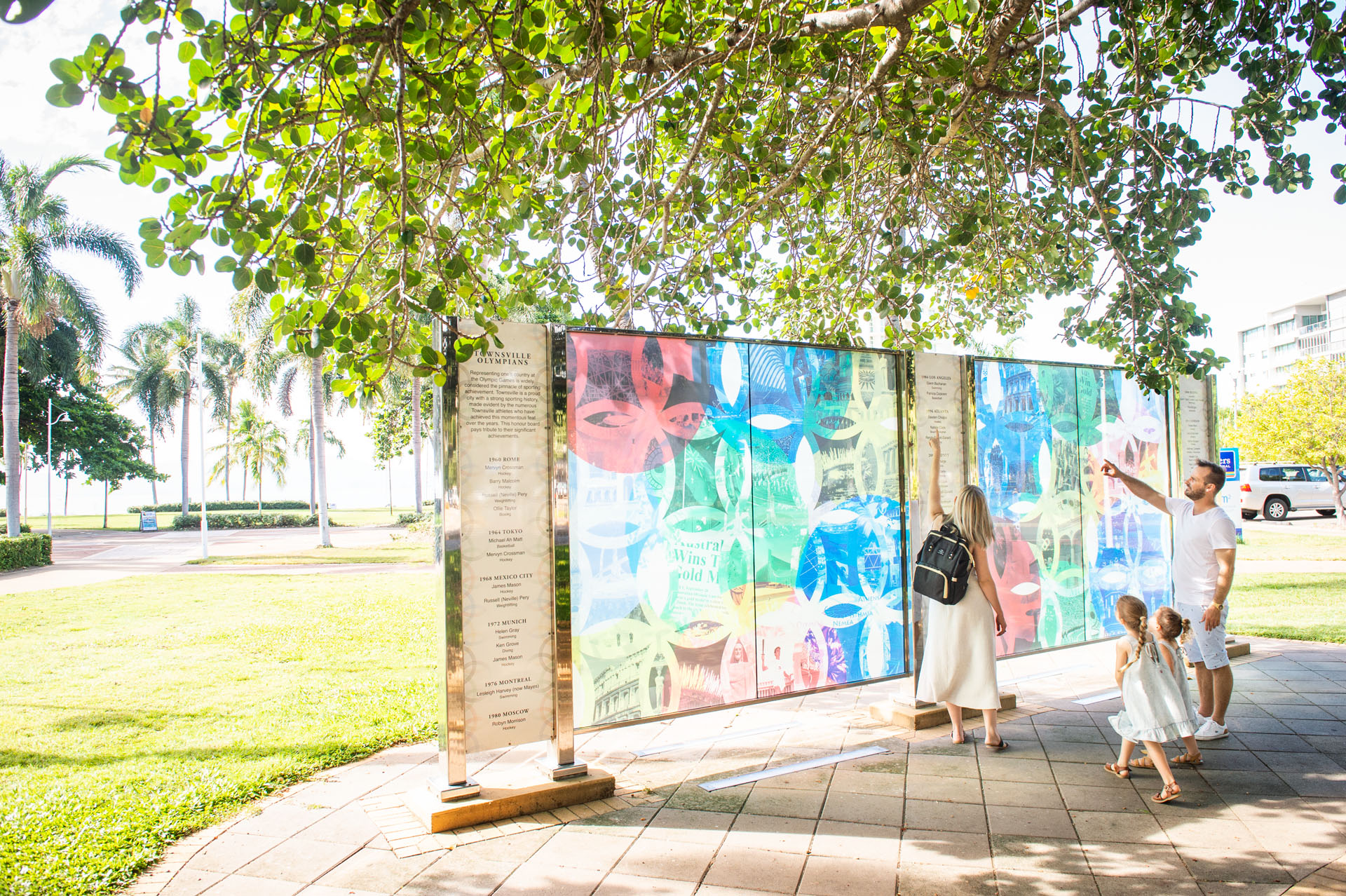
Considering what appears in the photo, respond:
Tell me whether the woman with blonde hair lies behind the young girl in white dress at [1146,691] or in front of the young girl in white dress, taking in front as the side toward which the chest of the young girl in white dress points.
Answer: in front

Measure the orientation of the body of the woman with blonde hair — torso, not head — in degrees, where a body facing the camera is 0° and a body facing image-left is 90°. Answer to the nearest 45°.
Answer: approximately 180°

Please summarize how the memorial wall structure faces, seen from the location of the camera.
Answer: facing the viewer and to the right of the viewer

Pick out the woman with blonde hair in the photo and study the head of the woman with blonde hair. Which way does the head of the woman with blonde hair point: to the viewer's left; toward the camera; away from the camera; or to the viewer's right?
away from the camera

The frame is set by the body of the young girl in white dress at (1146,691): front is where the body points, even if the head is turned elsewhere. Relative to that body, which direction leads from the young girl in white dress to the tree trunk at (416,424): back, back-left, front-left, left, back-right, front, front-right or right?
front

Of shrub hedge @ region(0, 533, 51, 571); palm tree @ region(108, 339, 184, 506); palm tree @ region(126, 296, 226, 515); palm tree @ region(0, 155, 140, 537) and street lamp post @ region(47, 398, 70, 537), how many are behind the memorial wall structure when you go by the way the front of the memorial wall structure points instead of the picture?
5

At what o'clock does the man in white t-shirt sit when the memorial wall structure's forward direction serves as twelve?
The man in white t-shirt is roughly at 10 o'clock from the memorial wall structure.

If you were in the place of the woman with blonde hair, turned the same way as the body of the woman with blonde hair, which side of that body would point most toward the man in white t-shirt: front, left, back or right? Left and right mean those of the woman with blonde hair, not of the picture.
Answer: right

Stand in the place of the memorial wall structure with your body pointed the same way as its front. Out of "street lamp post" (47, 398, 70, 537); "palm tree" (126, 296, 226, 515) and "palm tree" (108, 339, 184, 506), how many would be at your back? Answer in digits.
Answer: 3

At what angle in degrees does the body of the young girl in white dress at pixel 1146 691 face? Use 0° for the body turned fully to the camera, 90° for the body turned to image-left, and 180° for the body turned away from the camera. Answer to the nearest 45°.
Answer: approximately 135°

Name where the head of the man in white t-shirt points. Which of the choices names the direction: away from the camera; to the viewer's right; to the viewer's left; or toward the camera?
to the viewer's left

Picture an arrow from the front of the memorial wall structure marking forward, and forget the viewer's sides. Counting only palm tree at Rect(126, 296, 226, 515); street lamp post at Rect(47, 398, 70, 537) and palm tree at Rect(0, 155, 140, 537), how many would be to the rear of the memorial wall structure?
3
